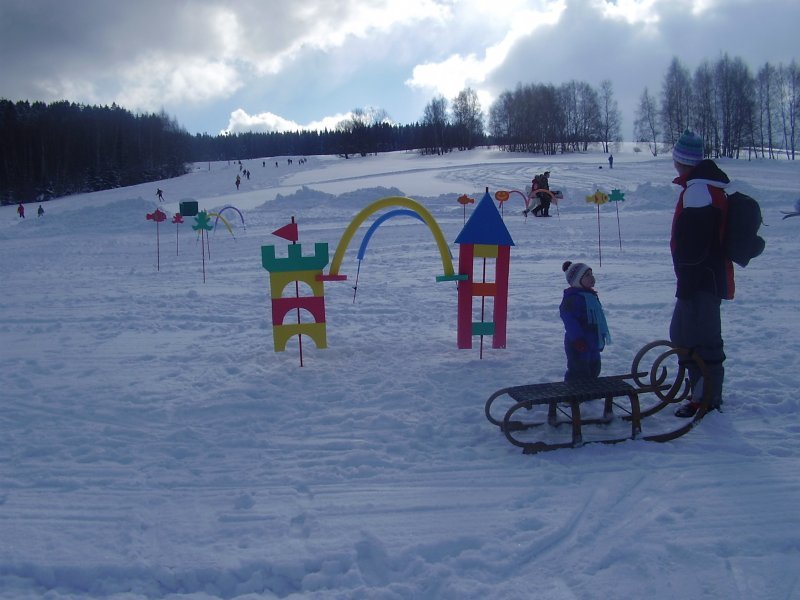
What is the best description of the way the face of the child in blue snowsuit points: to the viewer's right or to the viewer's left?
to the viewer's right

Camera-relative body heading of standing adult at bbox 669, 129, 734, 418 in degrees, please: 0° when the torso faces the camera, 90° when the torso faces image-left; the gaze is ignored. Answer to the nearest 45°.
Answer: approximately 90°
